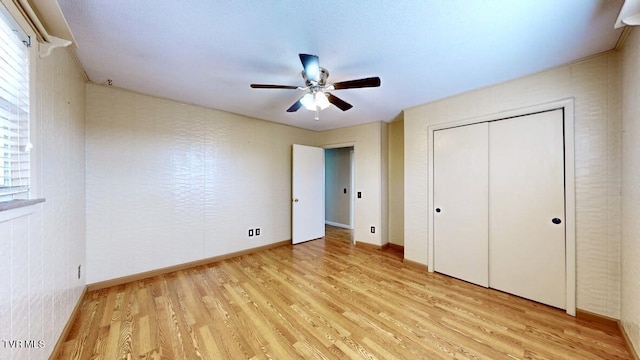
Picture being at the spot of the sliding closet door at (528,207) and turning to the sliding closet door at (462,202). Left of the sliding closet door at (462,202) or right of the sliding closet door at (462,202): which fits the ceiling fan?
left

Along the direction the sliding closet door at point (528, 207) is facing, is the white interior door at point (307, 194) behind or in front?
in front

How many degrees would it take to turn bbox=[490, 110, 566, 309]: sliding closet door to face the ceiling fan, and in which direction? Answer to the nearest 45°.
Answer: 0° — it already faces it

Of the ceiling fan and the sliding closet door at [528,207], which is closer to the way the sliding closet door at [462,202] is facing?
the ceiling fan

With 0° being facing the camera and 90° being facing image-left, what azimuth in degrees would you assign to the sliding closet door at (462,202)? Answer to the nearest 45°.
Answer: approximately 45°

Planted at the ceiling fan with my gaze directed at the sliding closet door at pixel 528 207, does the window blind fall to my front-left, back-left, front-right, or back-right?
back-right

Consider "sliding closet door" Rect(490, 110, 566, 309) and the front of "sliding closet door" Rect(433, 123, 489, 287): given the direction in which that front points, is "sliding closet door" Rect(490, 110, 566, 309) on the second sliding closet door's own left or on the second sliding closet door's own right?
on the second sliding closet door's own left

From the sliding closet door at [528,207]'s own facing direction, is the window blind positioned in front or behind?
in front

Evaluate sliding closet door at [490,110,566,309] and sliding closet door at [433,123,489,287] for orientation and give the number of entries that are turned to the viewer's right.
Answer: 0

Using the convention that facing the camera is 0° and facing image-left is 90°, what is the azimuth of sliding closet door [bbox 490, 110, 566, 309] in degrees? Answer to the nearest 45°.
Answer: approximately 45°

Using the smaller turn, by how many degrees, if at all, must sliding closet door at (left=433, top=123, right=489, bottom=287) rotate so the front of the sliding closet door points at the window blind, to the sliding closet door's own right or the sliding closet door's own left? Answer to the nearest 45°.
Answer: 0° — it already faces it
